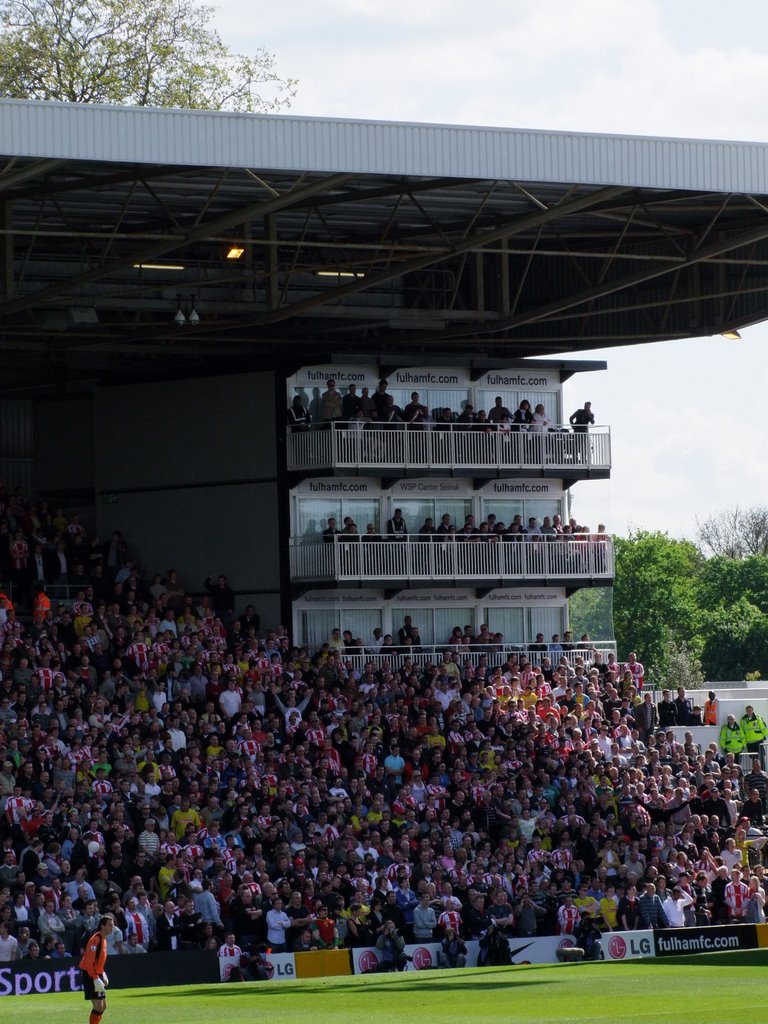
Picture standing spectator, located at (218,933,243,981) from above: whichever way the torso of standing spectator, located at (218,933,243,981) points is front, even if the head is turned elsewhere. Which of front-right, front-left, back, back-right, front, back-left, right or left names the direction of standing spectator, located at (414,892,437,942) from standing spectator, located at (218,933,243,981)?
back-left

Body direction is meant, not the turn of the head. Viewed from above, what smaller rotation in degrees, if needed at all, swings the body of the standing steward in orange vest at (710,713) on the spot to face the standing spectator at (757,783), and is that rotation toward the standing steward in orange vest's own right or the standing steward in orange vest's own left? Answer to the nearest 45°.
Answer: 0° — they already face them

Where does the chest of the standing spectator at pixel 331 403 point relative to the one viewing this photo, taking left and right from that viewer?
facing the viewer and to the right of the viewer

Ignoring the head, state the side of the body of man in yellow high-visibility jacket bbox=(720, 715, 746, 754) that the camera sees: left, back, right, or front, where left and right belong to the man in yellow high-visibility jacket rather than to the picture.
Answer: front

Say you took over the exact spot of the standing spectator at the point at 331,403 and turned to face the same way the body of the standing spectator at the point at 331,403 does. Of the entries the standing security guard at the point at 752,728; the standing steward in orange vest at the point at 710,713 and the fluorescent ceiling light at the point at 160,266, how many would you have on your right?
1

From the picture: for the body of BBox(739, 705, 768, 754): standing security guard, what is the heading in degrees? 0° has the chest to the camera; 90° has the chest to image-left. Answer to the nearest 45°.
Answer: approximately 45°

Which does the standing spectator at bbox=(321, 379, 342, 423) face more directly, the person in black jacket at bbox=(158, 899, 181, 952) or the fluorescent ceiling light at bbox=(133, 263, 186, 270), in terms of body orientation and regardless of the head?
the person in black jacket

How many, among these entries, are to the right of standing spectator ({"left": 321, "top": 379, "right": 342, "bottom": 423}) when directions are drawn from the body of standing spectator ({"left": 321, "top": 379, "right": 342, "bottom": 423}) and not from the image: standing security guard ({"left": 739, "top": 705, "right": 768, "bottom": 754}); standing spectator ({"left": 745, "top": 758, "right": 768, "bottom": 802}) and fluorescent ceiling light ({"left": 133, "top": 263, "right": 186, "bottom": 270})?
1

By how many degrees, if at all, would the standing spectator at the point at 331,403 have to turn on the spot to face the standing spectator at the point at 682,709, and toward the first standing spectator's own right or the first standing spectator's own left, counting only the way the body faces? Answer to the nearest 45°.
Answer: approximately 45° to the first standing spectator's own left

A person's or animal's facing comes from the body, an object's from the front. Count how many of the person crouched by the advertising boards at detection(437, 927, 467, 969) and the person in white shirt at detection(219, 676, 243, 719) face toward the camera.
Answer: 2

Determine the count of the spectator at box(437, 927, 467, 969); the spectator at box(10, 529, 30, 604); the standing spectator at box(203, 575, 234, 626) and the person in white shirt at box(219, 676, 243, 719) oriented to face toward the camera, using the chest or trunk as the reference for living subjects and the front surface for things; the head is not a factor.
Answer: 4

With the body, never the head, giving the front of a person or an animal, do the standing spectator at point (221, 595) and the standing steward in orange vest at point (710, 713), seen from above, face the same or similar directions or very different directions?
same or similar directions

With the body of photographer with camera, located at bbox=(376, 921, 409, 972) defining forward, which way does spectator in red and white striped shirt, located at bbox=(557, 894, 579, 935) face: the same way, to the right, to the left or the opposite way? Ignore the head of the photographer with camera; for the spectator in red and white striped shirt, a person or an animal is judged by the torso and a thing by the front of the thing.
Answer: the same way

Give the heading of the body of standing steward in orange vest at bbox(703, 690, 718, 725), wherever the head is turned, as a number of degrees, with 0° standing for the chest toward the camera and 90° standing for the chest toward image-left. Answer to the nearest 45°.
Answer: approximately 0°

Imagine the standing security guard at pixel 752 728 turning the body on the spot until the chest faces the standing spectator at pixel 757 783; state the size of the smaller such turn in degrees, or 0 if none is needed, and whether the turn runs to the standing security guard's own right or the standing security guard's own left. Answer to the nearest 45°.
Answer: approximately 45° to the standing security guard's own left

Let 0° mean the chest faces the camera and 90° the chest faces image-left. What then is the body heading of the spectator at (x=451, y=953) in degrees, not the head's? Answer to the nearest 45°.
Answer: approximately 0°

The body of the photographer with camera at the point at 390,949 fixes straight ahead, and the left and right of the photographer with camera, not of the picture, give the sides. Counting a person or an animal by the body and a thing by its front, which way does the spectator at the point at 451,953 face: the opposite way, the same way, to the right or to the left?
the same way

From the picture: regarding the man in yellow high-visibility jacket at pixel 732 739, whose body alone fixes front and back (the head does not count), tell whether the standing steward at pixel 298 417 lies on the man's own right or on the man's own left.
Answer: on the man's own right
